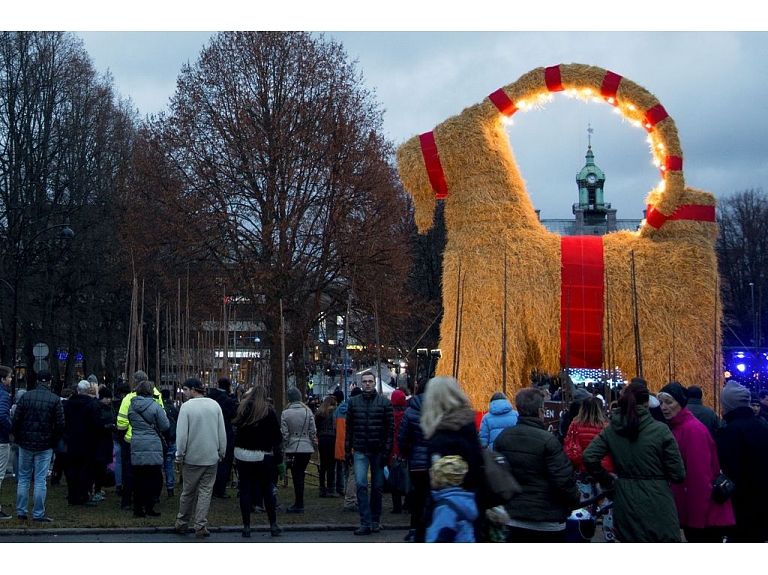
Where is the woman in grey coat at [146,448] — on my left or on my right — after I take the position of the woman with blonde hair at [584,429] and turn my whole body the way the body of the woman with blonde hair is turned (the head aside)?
on my left

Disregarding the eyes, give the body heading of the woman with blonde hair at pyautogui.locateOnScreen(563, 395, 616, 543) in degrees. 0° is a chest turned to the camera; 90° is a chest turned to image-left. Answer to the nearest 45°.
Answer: approximately 180°

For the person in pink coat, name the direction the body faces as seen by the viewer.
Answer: to the viewer's left

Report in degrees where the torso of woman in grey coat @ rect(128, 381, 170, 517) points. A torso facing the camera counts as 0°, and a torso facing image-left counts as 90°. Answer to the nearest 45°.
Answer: approximately 225°

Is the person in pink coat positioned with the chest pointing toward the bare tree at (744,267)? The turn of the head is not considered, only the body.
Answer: no

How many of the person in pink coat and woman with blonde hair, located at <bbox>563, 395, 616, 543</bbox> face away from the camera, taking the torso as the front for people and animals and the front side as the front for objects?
1

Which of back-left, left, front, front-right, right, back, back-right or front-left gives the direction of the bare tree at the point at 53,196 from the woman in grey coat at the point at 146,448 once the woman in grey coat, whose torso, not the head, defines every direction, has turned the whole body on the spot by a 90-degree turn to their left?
front-right

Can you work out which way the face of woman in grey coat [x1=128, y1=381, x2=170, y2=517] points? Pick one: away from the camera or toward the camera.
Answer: away from the camera

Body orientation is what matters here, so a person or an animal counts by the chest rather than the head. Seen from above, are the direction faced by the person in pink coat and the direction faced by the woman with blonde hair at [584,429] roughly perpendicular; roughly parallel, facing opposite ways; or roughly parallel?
roughly perpendicular

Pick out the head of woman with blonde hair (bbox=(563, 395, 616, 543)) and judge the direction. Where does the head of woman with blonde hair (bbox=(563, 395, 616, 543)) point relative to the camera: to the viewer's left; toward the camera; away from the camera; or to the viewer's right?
away from the camera

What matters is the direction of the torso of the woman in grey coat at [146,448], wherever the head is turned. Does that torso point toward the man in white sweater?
no

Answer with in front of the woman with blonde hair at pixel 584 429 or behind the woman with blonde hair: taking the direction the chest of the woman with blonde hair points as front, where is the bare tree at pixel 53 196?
in front

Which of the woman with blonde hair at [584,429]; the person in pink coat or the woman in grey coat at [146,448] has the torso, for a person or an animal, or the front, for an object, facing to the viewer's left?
the person in pink coat
